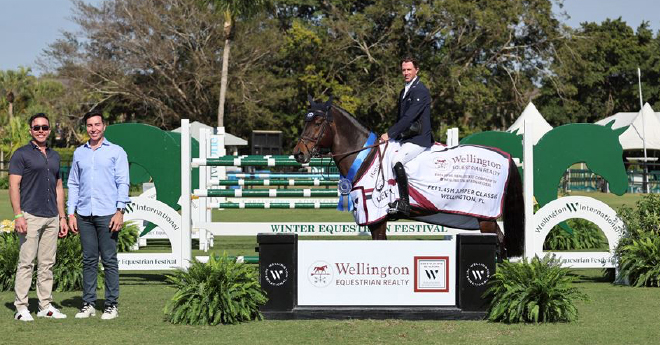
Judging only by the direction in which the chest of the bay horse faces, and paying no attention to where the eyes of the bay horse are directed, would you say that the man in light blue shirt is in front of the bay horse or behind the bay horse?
in front

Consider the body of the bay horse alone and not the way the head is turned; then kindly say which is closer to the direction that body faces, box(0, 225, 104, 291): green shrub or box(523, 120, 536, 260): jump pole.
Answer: the green shrub

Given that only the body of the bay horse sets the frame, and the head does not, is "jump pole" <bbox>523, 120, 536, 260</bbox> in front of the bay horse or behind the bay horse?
behind

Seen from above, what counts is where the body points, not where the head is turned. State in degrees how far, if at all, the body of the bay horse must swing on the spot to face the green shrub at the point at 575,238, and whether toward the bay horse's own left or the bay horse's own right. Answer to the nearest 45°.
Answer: approximately 135° to the bay horse's own right

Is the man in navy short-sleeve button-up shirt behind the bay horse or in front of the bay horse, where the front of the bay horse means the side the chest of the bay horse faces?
in front

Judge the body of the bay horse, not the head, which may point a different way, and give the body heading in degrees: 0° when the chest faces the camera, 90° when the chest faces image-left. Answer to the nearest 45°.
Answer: approximately 90°

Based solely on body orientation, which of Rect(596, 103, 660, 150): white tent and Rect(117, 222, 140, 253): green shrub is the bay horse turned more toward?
the green shrub

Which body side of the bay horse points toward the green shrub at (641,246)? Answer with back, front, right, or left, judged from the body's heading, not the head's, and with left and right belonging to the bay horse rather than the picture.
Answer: back

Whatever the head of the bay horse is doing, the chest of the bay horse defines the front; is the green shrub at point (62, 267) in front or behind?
in front
